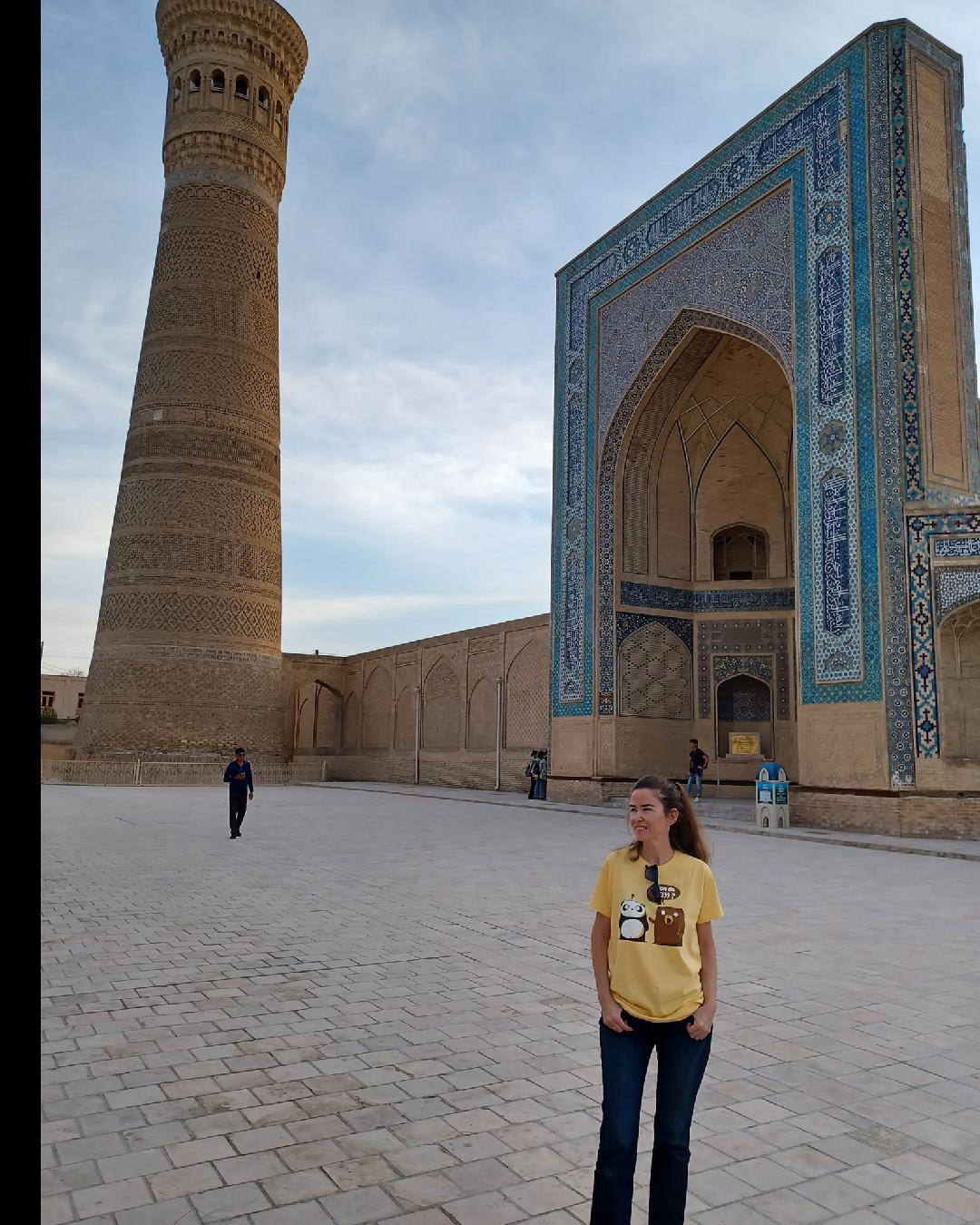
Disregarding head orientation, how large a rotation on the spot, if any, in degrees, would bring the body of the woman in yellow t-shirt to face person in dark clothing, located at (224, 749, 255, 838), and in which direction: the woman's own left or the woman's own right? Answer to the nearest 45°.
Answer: approximately 135° to the woman's own right

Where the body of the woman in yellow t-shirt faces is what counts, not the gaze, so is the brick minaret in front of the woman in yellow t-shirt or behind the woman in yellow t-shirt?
behind

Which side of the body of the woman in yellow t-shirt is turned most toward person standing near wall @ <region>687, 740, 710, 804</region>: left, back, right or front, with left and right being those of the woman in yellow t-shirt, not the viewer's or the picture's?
back

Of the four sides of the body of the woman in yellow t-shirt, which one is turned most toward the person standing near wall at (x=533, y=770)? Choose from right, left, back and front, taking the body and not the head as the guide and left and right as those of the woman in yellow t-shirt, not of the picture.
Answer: back

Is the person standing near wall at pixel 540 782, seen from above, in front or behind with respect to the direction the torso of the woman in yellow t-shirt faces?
behind

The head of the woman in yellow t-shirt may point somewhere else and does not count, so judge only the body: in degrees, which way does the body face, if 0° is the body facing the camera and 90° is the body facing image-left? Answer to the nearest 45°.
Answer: approximately 0°
